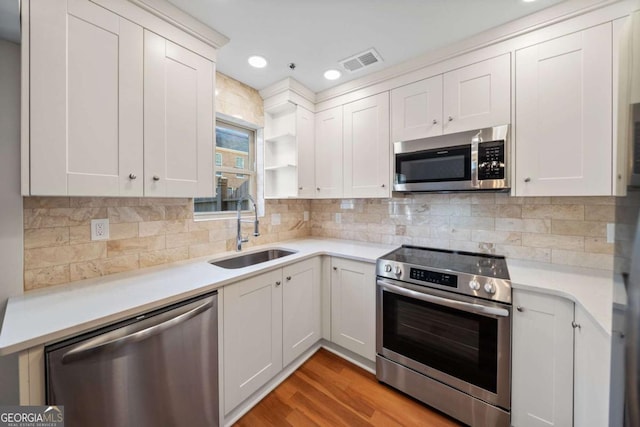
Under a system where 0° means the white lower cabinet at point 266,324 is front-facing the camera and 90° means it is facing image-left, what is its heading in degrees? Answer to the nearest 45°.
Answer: approximately 315°

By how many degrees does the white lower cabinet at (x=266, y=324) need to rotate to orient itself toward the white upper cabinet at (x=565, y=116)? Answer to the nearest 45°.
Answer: approximately 45° to its left

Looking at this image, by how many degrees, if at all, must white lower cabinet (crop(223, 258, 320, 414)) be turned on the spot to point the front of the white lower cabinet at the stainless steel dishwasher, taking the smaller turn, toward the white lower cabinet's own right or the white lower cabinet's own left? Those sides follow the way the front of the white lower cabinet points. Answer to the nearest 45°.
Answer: approximately 90° to the white lower cabinet's own right

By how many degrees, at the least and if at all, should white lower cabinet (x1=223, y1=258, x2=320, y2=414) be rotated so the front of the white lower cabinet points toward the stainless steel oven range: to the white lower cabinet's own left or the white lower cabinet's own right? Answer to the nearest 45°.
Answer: approximately 45° to the white lower cabinet's own left
